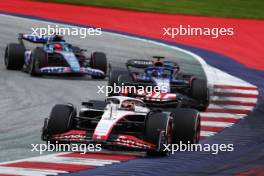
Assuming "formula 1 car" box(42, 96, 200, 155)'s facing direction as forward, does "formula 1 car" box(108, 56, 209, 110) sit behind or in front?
behind

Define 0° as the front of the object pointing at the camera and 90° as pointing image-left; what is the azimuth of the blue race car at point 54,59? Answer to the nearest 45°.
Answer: approximately 315°

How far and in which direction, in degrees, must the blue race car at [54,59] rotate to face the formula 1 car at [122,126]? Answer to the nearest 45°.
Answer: approximately 45° to its right

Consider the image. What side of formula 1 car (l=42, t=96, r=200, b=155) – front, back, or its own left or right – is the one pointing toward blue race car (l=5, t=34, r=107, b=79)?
back
